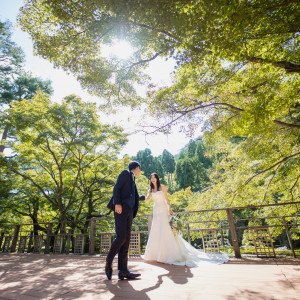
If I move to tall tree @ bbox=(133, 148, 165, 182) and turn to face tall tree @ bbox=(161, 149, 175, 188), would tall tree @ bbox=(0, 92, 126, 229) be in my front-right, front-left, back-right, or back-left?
back-right

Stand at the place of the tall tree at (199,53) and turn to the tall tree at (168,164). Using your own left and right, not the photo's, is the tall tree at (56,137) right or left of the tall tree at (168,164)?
left

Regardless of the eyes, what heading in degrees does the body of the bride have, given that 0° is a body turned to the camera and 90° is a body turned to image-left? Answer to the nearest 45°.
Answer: approximately 45°

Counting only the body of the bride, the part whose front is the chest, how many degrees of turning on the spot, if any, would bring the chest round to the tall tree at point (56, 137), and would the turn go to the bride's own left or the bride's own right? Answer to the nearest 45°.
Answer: approximately 90° to the bride's own right

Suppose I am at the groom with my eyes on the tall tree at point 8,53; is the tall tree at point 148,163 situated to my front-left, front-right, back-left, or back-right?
front-right

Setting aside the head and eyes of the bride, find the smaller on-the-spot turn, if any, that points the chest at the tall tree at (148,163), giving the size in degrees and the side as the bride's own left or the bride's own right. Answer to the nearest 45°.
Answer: approximately 135° to the bride's own right

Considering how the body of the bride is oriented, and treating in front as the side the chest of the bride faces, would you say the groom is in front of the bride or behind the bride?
in front

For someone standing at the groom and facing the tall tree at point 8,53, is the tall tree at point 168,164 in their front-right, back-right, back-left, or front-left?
front-right

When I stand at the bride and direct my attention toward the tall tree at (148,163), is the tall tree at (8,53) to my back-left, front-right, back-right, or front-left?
front-left
